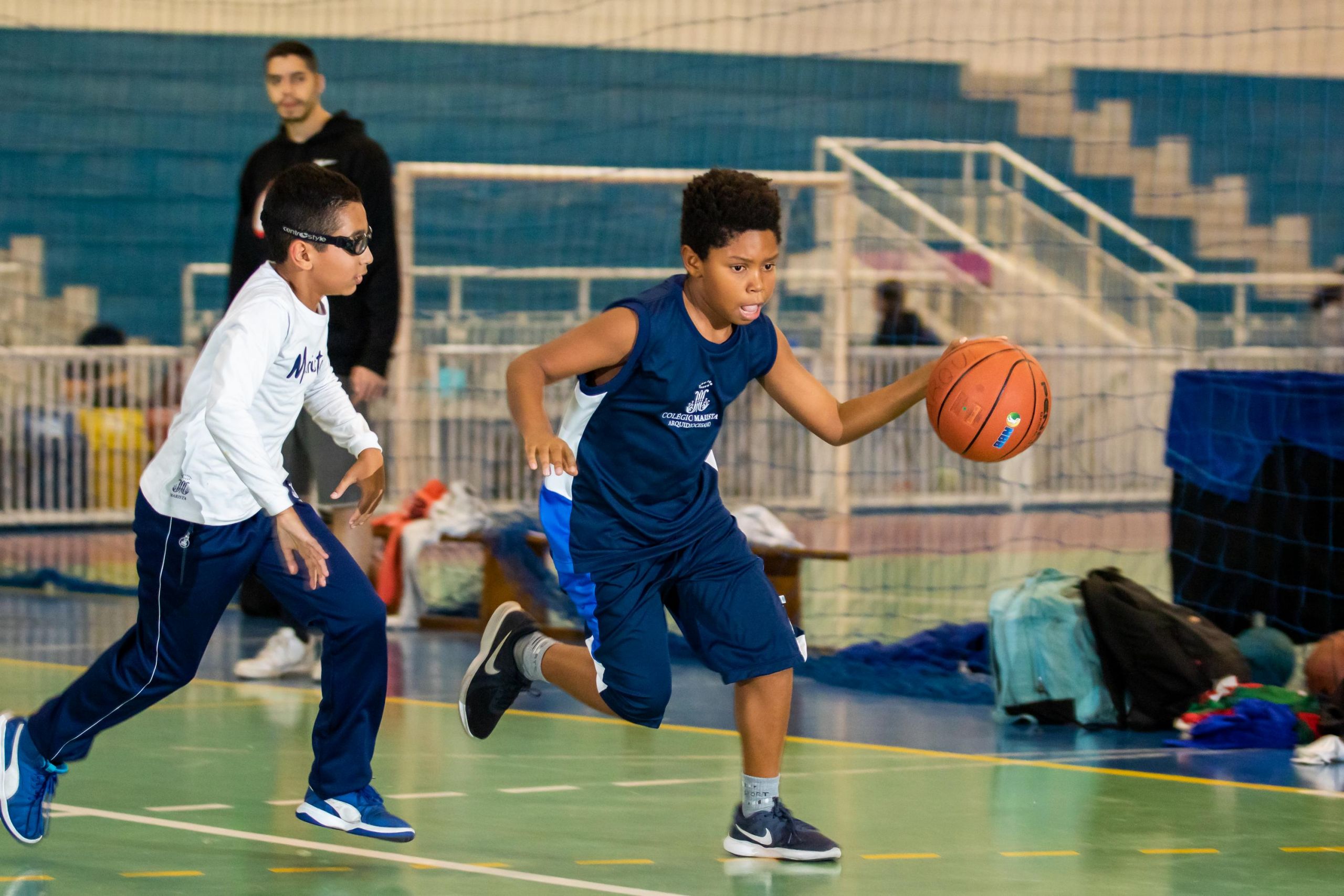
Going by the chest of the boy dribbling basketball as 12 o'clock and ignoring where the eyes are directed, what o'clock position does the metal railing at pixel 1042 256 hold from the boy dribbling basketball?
The metal railing is roughly at 8 o'clock from the boy dribbling basketball.

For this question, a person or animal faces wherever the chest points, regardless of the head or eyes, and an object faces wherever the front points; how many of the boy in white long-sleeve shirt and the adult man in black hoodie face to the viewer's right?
1

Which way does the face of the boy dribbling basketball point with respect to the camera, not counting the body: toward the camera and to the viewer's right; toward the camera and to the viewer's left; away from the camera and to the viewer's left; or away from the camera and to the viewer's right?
toward the camera and to the viewer's right

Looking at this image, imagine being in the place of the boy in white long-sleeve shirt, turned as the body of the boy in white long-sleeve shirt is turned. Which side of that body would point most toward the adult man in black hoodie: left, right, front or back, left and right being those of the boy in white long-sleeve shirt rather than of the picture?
left

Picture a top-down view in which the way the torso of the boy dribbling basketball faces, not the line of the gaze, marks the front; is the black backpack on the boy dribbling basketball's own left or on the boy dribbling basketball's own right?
on the boy dribbling basketball's own left

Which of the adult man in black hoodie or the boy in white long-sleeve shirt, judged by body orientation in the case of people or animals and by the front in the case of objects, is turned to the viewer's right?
the boy in white long-sleeve shirt

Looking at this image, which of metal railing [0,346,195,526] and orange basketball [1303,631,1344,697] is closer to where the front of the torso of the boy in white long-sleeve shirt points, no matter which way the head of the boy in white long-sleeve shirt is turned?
the orange basketball

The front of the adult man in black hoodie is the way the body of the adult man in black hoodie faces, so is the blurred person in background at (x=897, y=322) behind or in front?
behind

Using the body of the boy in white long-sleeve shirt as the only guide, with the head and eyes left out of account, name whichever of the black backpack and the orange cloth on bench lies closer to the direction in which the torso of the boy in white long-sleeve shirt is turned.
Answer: the black backpack

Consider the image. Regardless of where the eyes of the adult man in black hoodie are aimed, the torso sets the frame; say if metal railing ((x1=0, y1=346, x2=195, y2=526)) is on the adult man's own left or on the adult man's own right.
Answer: on the adult man's own right

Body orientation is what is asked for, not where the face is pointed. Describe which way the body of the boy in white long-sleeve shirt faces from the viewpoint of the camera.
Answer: to the viewer's right

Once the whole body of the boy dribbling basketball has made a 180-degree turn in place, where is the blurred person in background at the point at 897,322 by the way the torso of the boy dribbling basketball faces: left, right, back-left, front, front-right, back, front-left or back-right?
front-right

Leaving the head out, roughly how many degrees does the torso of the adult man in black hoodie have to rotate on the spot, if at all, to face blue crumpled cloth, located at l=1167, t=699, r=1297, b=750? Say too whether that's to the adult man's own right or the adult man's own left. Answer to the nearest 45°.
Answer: approximately 90° to the adult man's own left
